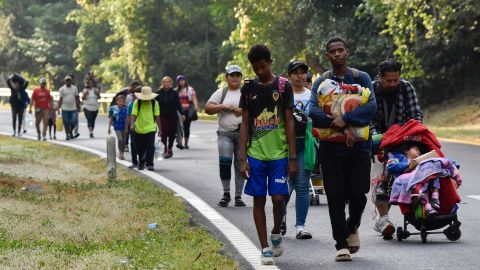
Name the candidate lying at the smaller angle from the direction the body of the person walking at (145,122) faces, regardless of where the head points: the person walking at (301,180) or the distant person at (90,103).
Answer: the person walking

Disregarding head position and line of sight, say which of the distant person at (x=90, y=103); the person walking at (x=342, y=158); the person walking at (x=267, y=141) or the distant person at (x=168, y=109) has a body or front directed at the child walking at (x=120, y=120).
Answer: the distant person at (x=90, y=103)

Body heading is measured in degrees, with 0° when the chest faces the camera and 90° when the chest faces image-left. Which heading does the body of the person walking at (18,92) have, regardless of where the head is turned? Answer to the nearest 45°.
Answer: approximately 0°

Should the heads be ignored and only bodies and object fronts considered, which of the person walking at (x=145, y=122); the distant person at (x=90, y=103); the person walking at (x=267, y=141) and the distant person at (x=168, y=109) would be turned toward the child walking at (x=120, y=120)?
the distant person at (x=90, y=103)

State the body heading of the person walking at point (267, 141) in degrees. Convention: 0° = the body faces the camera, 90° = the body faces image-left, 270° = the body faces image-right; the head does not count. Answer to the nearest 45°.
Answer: approximately 0°
